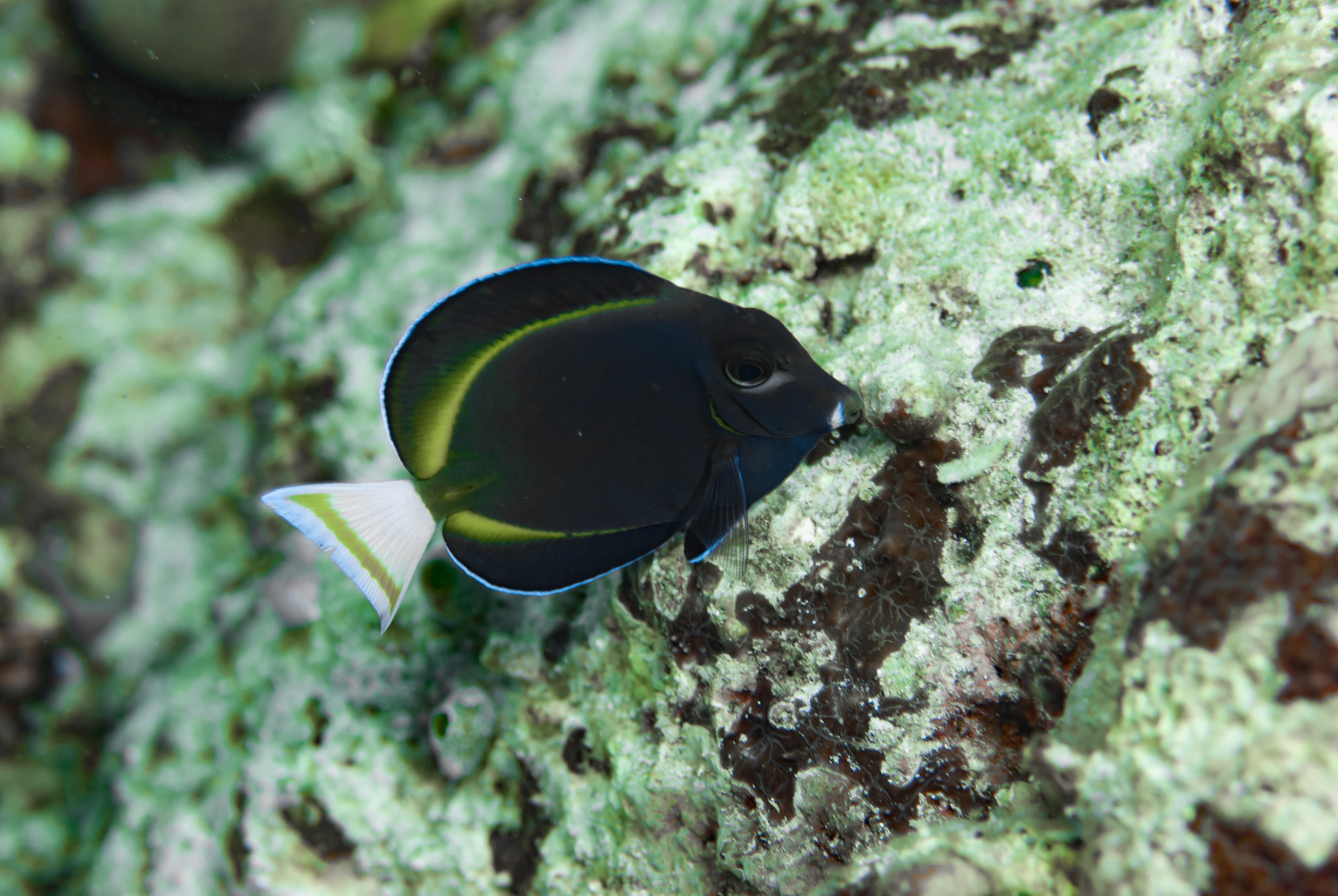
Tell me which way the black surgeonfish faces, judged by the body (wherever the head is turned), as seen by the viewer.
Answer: to the viewer's right
